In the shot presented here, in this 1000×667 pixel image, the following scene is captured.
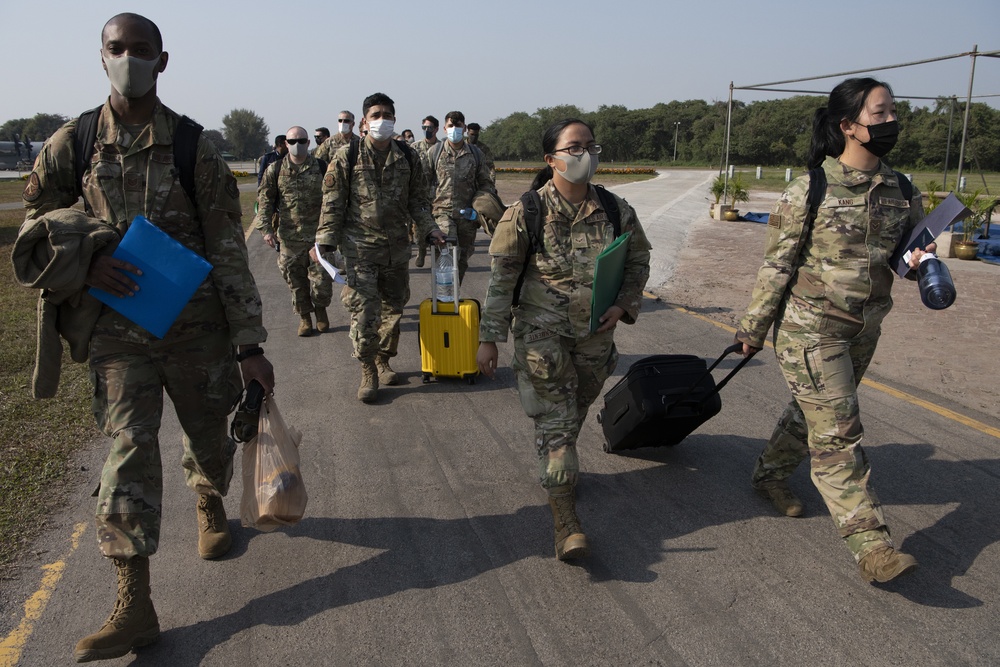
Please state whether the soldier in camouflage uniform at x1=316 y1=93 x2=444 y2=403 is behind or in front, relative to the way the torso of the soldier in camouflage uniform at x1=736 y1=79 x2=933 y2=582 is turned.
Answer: behind

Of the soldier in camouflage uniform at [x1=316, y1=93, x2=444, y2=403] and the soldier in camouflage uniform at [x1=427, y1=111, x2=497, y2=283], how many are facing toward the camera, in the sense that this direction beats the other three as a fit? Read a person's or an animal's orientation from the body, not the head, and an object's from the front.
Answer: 2

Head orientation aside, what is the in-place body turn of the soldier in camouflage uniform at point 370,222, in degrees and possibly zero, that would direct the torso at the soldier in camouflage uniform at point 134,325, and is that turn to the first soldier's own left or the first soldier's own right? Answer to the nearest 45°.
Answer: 0° — they already face them

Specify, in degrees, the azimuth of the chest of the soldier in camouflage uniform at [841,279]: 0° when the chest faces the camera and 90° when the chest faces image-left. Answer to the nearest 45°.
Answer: approximately 315°

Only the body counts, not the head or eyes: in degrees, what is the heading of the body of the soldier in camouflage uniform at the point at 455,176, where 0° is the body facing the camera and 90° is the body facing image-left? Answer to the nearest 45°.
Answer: approximately 0°

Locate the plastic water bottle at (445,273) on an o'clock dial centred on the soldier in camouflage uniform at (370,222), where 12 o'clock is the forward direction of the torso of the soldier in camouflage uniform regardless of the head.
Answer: The plastic water bottle is roughly at 8 o'clock from the soldier in camouflage uniform.

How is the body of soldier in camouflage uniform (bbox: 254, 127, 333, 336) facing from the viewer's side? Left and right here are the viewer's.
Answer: facing the viewer

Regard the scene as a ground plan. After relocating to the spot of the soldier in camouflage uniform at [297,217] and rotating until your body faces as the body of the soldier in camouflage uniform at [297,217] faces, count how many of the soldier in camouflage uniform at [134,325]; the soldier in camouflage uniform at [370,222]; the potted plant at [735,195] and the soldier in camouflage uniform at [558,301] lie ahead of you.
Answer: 3

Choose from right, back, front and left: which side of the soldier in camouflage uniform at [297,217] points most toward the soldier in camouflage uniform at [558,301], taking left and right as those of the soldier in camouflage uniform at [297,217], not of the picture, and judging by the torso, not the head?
front

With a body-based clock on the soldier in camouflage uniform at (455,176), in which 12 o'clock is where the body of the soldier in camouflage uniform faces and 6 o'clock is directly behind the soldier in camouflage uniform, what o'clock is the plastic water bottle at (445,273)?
The plastic water bottle is roughly at 12 o'clock from the soldier in camouflage uniform.

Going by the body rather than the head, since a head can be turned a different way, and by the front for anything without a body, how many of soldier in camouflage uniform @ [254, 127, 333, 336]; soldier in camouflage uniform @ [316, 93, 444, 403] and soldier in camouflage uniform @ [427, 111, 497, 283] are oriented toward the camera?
3

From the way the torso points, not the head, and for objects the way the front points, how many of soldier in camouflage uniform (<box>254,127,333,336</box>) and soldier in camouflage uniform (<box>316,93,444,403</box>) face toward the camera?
2

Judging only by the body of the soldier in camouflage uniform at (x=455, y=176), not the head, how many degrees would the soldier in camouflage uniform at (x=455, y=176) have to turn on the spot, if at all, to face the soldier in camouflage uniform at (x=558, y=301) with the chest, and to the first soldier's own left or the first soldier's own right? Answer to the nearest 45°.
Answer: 0° — they already face them
